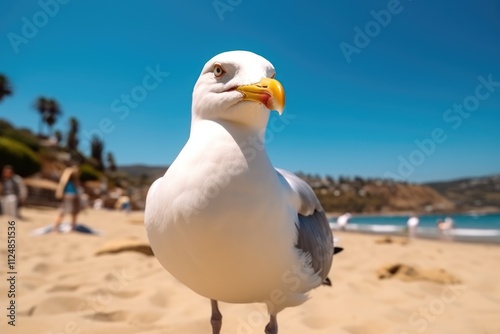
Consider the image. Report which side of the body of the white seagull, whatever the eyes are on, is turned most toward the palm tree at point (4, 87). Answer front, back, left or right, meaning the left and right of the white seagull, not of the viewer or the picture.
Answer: right

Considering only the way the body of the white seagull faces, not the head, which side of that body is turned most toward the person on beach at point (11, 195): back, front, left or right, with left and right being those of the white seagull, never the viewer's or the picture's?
right

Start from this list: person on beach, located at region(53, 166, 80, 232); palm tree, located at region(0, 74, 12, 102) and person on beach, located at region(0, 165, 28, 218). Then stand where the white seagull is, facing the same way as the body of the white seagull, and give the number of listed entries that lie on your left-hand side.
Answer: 0

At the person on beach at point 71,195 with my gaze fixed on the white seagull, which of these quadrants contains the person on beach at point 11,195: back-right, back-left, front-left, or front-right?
back-right
